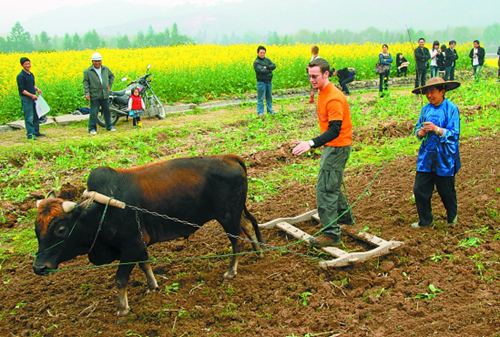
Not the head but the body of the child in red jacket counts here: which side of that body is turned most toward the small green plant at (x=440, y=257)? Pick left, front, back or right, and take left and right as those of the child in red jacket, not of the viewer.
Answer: front

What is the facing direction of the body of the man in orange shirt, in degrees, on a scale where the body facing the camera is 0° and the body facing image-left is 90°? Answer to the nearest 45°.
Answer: approximately 90°

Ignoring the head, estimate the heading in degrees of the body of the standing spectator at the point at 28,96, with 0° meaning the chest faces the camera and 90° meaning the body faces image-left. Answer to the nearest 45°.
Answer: approximately 315°

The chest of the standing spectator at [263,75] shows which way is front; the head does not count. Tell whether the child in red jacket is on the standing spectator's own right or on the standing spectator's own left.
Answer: on the standing spectator's own right

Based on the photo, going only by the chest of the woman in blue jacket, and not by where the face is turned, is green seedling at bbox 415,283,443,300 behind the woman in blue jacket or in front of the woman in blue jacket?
in front

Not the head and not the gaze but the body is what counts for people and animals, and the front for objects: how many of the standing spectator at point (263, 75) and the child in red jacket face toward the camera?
2

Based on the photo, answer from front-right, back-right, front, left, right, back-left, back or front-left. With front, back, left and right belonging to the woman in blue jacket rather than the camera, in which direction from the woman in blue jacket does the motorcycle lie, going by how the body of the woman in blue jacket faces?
right

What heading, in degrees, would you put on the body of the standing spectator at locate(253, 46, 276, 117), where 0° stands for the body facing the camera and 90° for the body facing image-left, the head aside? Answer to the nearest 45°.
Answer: approximately 0°

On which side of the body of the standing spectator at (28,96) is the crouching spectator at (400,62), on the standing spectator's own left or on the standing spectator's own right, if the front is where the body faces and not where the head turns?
on the standing spectator's own left

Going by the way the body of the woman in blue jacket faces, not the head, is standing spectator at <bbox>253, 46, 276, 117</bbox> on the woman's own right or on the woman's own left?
on the woman's own right

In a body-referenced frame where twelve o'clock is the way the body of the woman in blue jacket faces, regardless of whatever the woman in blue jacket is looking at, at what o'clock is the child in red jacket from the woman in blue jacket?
The child in red jacket is roughly at 3 o'clock from the woman in blue jacket.

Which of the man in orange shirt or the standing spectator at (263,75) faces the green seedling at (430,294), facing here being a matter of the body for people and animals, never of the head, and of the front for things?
the standing spectator
